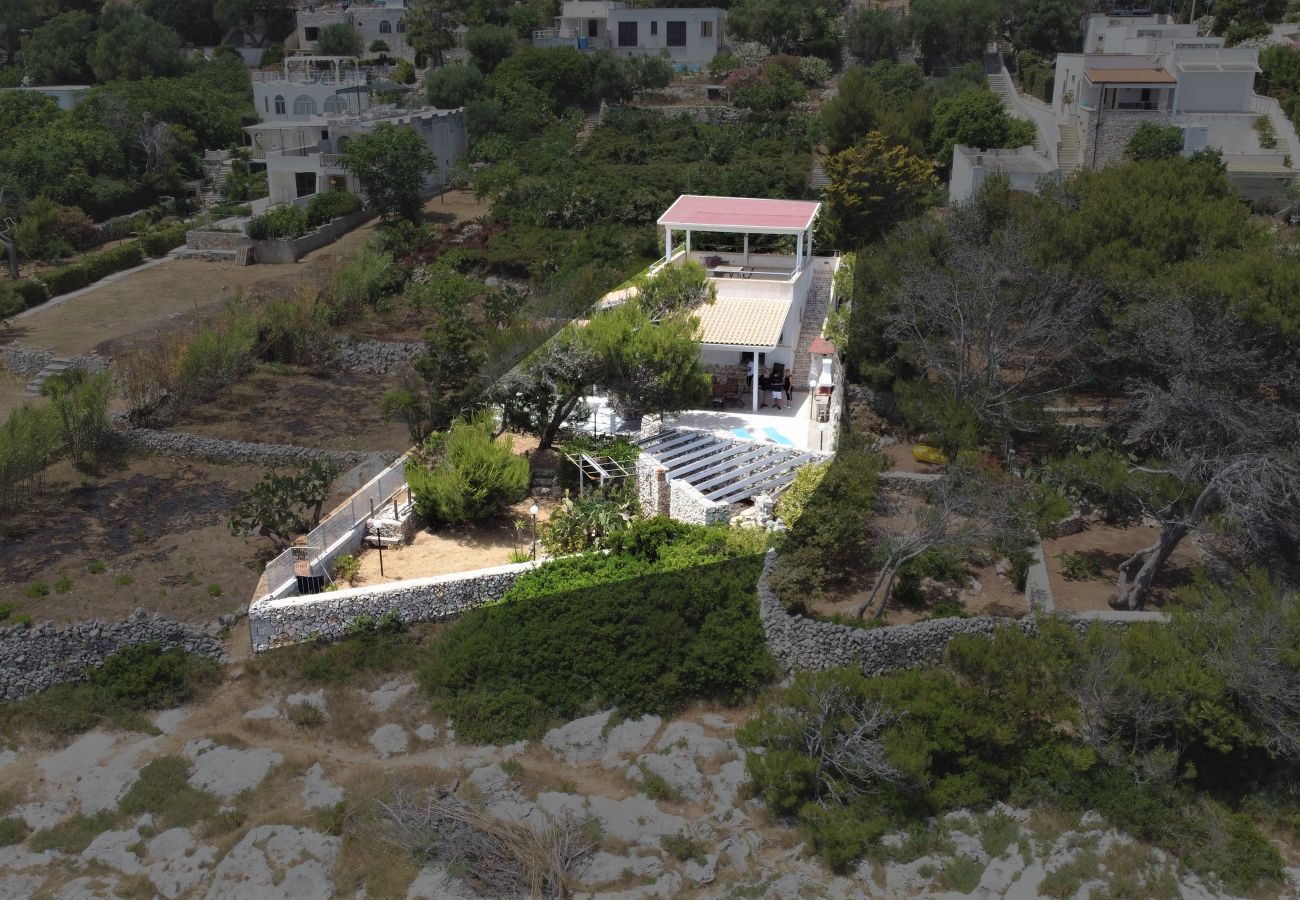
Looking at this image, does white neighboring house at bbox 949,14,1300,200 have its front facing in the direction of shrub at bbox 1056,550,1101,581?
yes

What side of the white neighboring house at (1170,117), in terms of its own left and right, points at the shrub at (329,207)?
right

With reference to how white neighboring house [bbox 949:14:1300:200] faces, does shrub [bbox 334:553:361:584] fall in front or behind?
in front

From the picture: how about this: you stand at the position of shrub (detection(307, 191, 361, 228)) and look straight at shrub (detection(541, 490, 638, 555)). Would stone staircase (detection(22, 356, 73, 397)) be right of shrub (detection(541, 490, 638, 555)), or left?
right

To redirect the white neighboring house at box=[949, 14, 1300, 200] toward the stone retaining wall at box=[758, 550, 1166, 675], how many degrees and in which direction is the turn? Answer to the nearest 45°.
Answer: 0° — it already faces it

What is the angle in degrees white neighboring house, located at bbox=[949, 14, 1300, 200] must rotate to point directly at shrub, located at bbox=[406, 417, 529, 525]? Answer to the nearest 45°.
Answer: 0° — it already faces it

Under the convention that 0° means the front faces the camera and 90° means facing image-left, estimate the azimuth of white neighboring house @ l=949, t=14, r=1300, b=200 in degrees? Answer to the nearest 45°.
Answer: approximately 0°

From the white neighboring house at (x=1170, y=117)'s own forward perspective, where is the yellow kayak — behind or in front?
in front

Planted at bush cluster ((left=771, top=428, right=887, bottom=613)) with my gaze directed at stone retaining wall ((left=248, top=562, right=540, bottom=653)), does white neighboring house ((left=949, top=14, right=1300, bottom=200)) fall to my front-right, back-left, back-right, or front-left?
back-right

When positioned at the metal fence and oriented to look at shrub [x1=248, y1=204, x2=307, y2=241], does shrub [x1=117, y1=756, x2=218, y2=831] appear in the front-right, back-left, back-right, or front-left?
back-left
